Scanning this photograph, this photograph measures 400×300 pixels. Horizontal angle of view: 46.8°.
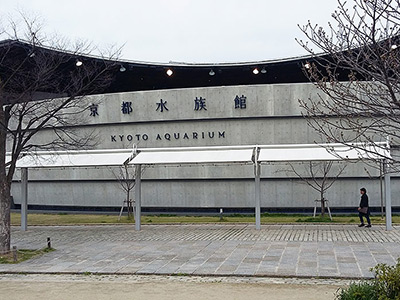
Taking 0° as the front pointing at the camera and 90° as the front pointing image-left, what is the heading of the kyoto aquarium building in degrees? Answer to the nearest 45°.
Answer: approximately 0°
